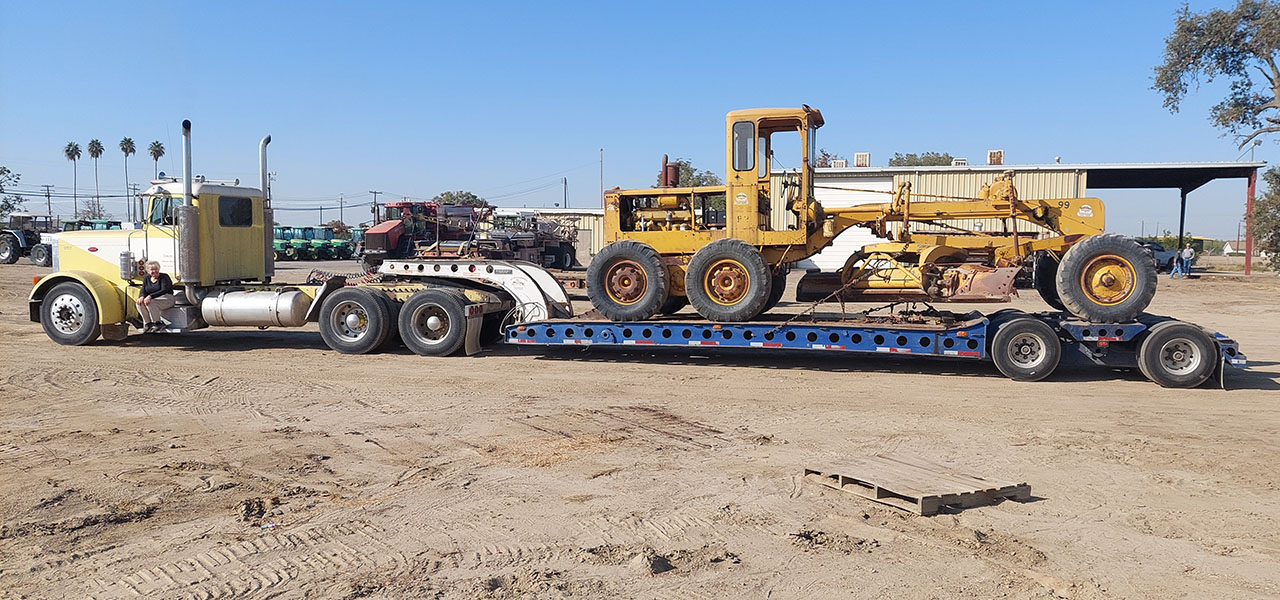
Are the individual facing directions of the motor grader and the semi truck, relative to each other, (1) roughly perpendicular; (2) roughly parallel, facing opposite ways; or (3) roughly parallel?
roughly parallel, facing opposite ways

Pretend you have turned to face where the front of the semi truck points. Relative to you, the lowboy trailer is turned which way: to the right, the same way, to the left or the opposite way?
the same way

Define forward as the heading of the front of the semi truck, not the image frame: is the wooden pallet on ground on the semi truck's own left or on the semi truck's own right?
on the semi truck's own left

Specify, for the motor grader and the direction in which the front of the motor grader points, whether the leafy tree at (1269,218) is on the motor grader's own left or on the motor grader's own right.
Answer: on the motor grader's own left

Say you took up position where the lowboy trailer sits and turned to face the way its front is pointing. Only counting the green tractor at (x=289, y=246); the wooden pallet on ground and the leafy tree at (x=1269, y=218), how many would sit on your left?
1

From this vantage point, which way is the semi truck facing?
to the viewer's left

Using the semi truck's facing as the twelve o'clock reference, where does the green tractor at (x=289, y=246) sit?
The green tractor is roughly at 2 o'clock from the semi truck.

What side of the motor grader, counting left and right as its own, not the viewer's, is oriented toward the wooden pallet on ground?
right

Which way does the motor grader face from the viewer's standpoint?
to the viewer's right

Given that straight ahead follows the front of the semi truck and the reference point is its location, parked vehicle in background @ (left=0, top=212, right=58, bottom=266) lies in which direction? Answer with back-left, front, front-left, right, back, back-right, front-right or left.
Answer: front-right

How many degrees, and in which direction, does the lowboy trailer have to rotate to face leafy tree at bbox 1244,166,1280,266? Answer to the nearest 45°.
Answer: approximately 135° to its right

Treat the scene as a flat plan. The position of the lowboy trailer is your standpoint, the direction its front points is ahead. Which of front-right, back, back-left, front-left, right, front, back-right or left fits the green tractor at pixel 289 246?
front-right

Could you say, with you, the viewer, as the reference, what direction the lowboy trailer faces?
facing to the left of the viewer

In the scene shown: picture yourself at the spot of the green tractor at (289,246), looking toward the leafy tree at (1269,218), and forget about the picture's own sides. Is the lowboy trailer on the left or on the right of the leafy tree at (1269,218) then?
right

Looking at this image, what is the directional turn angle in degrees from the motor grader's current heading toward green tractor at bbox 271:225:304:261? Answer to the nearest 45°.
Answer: approximately 135° to its left

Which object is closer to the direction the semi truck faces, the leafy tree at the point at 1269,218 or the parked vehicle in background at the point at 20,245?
the parked vehicle in background
